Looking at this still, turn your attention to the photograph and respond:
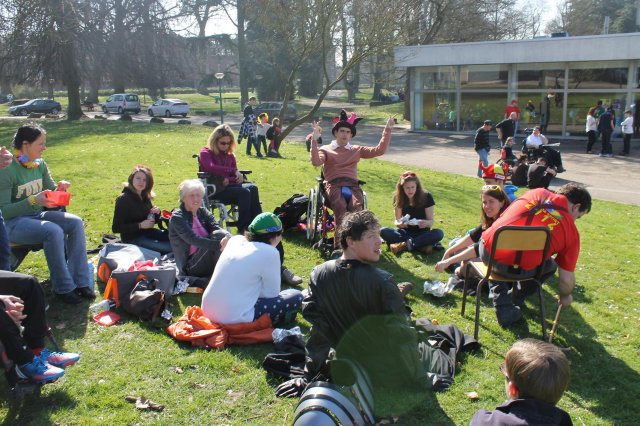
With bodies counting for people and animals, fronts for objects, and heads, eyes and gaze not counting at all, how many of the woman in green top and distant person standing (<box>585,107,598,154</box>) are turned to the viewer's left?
0

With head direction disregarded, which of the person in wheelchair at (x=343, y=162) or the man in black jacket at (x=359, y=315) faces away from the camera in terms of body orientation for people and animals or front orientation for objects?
the man in black jacket

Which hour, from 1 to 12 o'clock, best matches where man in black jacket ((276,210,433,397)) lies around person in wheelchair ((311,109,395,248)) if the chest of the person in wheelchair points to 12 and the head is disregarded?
The man in black jacket is roughly at 12 o'clock from the person in wheelchair.

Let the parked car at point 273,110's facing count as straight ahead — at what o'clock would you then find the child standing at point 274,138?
The child standing is roughly at 9 o'clock from the parked car.

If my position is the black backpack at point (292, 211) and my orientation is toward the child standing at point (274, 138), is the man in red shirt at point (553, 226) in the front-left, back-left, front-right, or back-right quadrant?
back-right

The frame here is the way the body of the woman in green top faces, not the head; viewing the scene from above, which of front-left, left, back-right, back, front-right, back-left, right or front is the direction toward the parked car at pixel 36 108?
back-left

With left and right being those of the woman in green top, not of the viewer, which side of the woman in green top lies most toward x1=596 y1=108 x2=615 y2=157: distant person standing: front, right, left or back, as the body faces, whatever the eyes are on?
left

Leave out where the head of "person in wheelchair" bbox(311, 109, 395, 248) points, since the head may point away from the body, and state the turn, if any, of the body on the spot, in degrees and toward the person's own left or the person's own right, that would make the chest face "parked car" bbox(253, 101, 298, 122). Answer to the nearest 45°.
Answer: approximately 180°

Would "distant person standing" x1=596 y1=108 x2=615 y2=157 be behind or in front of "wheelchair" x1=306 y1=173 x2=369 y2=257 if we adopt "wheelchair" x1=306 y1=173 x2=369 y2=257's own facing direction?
behind

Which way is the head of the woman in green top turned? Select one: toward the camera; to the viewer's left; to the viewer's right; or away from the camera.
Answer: to the viewer's right
